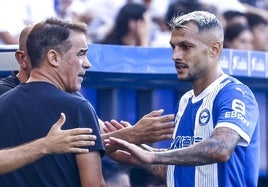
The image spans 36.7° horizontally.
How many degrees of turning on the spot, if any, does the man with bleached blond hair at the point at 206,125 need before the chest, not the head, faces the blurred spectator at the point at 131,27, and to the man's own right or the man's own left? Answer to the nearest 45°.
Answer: approximately 135° to the man's own right

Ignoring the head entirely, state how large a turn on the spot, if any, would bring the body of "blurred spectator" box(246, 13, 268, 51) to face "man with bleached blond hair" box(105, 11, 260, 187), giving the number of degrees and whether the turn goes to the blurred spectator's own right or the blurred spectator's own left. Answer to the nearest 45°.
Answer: approximately 45° to the blurred spectator's own right

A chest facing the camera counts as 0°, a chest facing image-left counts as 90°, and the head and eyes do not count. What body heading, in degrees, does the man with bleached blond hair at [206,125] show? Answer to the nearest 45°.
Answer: approximately 45°

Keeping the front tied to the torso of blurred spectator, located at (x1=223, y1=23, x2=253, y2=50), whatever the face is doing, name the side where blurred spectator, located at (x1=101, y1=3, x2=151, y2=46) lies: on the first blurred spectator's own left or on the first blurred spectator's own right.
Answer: on the first blurred spectator's own right

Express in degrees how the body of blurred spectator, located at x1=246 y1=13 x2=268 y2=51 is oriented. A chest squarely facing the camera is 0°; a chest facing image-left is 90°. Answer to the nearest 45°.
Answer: approximately 315°

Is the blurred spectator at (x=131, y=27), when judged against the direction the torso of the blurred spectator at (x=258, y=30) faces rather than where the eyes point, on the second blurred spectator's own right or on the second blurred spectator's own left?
on the second blurred spectator's own right
